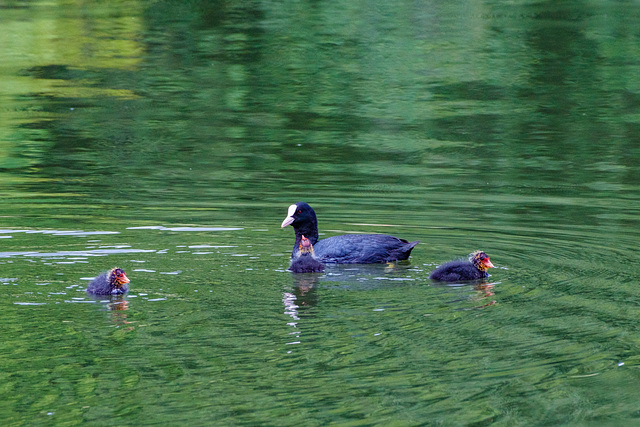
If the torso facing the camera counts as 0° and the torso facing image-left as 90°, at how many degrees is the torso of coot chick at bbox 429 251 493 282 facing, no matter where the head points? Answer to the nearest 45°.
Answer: approximately 270°

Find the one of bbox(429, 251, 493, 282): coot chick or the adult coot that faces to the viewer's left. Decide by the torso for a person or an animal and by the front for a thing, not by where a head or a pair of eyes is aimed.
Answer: the adult coot

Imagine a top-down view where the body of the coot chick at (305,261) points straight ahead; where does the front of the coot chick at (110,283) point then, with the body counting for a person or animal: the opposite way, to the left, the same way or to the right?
to the right

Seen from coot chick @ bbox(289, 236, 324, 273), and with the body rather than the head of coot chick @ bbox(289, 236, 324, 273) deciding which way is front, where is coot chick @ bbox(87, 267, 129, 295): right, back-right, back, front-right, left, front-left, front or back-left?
back-left

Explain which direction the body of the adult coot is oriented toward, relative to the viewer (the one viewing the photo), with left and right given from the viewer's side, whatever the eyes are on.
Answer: facing to the left of the viewer

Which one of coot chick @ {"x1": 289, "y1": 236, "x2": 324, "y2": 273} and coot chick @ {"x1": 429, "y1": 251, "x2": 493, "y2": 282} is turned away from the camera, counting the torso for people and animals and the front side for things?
coot chick @ {"x1": 289, "y1": 236, "x2": 324, "y2": 273}

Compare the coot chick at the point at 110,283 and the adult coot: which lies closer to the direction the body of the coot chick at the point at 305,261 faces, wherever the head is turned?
the adult coot

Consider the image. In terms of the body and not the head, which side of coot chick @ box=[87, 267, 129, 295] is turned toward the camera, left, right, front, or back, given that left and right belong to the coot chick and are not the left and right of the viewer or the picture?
right

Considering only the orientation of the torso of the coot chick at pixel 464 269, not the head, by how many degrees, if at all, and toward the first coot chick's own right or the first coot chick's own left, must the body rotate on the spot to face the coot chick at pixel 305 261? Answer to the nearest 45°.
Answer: approximately 180°

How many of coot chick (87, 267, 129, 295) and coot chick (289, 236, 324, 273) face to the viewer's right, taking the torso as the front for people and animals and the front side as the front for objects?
1

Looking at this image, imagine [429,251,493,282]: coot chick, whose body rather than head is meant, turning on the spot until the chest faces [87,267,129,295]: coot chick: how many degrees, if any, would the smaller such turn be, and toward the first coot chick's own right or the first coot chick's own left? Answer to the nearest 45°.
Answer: approximately 180°

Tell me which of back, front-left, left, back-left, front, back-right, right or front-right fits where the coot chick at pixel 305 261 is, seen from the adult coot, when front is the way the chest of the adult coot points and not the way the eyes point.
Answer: front-left

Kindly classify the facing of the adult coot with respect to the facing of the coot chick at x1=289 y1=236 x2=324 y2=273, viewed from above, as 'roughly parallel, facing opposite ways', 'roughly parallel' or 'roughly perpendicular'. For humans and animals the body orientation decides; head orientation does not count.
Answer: roughly perpendicular

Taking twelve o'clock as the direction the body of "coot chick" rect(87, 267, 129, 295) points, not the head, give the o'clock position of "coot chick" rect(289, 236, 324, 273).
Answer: "coot chick" rect(289, 236, 324, 273) is roughly at 11 o'clock from "coot chick" rect(87, 267, 129, 295).

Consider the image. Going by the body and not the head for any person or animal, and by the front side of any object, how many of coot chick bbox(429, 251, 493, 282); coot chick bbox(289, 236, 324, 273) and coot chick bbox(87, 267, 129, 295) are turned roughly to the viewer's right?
2

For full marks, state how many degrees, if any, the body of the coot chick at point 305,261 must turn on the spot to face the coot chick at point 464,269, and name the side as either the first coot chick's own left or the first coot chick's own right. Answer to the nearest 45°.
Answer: approximately 90° to the first coot chick's own right
